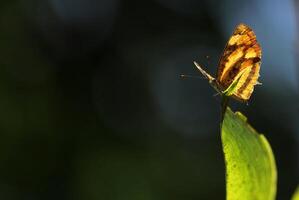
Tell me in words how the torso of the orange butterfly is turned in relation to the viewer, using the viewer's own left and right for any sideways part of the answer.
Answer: facing to the left of the viewer
